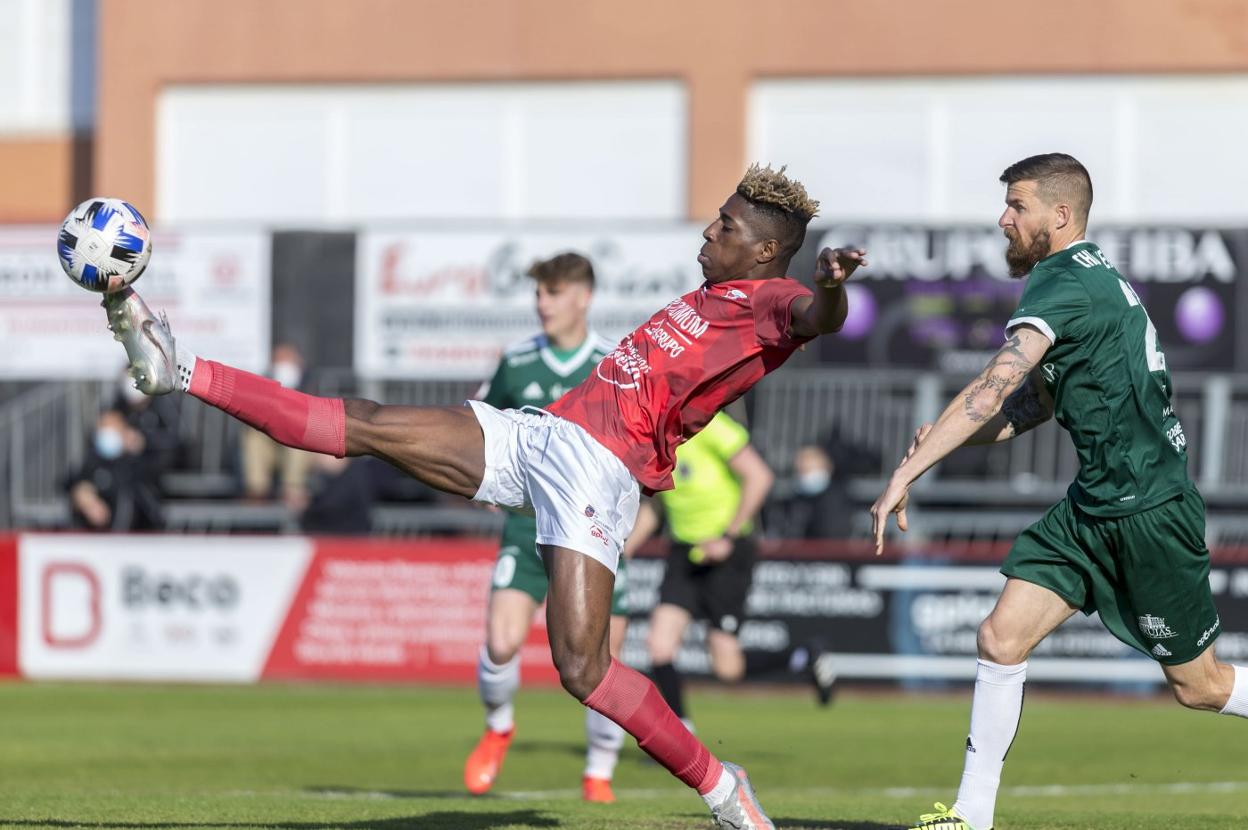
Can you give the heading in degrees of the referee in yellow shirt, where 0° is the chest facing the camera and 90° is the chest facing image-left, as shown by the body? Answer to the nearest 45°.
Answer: approximately 45°

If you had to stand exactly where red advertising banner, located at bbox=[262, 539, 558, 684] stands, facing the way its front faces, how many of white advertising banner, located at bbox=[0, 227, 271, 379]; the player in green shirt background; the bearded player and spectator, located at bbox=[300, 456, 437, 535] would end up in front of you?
2

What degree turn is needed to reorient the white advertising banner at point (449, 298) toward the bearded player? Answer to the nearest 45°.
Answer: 0° — it already faces them

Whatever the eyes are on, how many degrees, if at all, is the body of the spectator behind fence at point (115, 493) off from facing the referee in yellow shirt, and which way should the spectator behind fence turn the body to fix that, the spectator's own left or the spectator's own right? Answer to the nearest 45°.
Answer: approximately 45° to the spectator's own left

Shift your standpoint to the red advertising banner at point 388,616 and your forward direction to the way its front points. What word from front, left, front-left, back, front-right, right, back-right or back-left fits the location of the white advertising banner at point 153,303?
back-right

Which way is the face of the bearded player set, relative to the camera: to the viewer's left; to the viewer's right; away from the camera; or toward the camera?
to the viewer's left

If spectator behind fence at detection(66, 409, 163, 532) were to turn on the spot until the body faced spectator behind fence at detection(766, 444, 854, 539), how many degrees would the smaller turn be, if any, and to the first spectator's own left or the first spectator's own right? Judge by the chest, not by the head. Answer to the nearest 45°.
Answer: approximately 90° to the first spectator's own left

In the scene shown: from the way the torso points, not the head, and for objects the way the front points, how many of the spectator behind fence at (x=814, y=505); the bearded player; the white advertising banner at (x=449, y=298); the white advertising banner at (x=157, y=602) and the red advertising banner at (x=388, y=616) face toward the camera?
4

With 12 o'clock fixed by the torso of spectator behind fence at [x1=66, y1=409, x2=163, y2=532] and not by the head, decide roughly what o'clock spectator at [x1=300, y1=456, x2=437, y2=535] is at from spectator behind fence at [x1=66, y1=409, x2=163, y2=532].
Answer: spectator at [x1=300, y1=456, x2=437, y2=535] is roughly at 10 o'clock from spectator behind fence at [x1=66, y1=409, x2=163, y2=532].

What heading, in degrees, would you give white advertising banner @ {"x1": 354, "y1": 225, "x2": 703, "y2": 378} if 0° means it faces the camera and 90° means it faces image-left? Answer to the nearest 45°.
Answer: approximately 0°

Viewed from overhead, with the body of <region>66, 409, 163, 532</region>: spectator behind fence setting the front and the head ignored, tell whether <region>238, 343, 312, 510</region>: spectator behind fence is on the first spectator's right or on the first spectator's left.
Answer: on the first spectator's left
